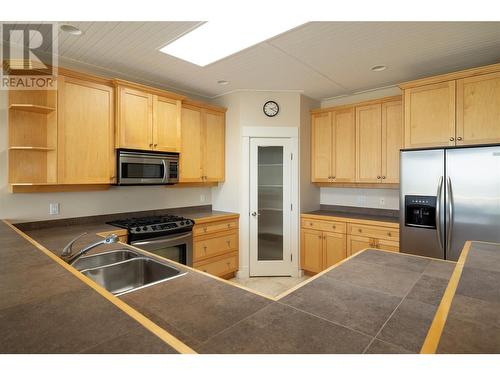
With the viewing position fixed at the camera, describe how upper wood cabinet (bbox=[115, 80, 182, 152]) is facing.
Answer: facing the viewer and to the right of the viewer

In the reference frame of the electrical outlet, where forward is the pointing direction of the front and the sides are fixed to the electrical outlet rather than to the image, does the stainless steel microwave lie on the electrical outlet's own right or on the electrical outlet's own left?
on the electrical outlet's own left

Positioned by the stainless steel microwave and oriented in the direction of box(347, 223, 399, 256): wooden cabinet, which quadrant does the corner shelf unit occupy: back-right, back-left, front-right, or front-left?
back-right

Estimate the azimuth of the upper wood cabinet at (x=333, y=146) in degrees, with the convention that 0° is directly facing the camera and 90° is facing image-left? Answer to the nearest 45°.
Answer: approximately 45°

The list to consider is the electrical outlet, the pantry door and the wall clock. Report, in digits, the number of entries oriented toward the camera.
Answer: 3
